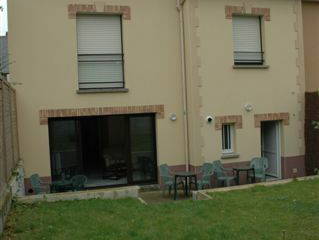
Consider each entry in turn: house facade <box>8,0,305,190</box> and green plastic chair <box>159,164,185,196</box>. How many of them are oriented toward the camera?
1

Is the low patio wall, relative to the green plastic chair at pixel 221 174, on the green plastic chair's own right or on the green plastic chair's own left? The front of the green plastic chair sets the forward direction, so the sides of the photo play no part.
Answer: on the green plastic chair's own right

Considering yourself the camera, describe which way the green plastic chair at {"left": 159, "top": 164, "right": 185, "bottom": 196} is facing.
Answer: facing away from the viewer and to the right of the viewer

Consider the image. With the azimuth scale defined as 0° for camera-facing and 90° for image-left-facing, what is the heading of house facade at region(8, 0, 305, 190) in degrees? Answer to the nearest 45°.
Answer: approximately 0°

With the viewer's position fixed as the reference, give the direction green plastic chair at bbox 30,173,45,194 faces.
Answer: facing away from the viewer and to the right of the viewer
